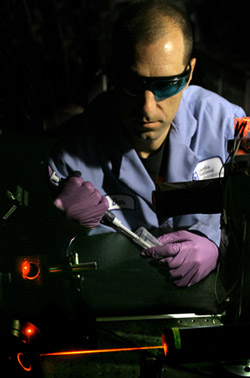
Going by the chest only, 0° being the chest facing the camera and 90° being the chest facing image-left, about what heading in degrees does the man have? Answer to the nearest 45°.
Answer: approximately 0°
